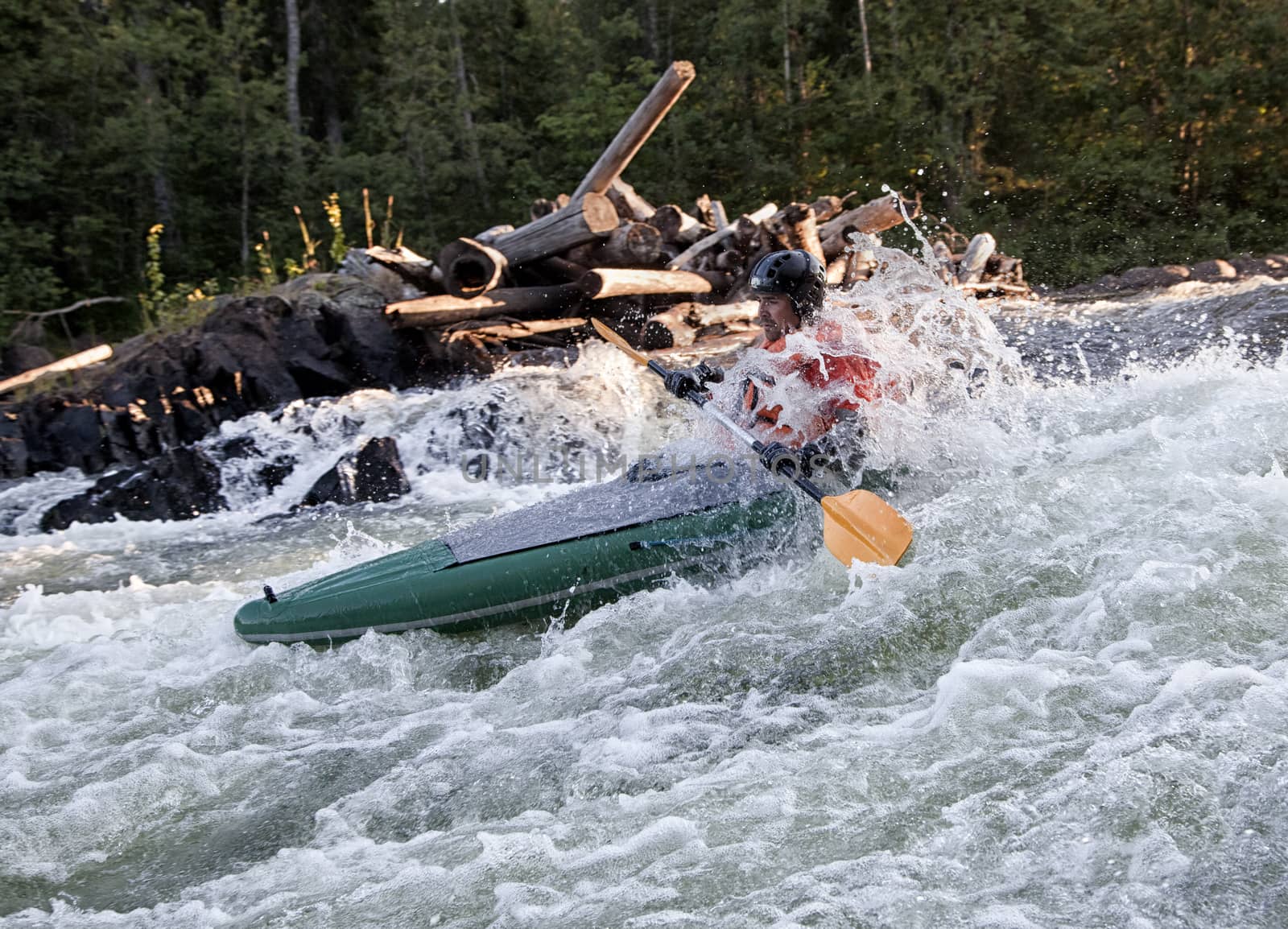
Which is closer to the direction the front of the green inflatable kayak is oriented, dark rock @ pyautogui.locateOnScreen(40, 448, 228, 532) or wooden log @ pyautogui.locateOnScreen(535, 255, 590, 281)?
the dark rock

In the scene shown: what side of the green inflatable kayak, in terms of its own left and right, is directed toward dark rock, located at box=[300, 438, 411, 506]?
right

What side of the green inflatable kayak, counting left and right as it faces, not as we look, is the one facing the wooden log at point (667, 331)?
right

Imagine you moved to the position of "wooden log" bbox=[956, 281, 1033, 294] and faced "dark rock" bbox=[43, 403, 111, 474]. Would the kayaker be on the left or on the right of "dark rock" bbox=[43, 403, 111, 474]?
left

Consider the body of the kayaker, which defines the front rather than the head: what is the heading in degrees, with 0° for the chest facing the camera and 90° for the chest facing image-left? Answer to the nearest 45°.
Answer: approximately 45°

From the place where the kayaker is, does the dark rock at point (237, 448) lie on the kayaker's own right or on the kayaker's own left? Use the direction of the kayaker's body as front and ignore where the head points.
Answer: on the kayaker's own right

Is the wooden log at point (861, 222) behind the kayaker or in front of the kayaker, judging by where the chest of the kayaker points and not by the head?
behind

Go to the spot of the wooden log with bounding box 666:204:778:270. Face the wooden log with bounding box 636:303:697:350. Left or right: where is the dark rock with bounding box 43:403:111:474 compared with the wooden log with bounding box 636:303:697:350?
right

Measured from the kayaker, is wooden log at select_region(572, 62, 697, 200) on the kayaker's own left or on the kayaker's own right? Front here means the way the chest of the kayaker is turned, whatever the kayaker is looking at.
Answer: on the kayaker's own right

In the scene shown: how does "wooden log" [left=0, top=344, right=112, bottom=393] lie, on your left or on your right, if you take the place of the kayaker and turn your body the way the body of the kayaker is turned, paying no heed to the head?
on your right

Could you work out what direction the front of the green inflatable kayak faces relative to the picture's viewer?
facing to the left of the viewer

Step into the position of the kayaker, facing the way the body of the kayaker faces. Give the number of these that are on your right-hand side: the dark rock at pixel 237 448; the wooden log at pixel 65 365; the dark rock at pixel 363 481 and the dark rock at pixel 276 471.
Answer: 4
